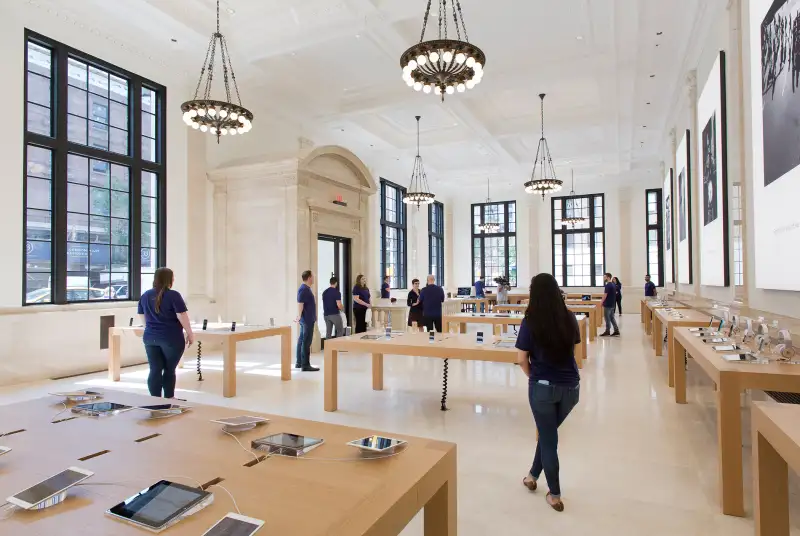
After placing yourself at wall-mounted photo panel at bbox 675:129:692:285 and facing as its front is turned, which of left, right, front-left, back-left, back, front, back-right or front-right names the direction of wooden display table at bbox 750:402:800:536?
left

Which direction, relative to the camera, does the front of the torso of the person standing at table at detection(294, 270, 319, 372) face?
to the viewer's right

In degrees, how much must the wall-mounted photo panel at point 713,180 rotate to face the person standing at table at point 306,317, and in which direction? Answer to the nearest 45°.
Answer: approximately 45° to its left

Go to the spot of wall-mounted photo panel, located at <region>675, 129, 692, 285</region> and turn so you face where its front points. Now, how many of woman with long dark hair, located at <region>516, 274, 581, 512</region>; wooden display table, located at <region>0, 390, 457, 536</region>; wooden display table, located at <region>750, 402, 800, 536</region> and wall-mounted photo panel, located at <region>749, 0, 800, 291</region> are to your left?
4

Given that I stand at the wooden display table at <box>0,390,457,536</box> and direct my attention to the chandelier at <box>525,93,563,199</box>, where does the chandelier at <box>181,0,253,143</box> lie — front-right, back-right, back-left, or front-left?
front-left

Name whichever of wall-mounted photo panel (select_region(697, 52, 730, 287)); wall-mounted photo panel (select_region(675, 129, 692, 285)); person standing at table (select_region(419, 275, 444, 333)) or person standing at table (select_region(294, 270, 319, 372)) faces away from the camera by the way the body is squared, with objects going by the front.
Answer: person standing at table (select_region(419, 275, 444, 333))

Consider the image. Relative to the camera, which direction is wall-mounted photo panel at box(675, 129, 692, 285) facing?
to the viewer's left

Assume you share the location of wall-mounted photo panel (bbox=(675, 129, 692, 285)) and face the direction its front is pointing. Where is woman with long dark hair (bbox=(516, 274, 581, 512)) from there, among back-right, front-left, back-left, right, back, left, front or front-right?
left

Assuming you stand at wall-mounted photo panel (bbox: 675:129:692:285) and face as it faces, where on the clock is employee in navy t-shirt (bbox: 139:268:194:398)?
The employee in navy t-shirt is roughly at 10 o'clock from the wall-mounted photo panel.

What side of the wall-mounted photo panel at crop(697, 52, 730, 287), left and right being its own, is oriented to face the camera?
left

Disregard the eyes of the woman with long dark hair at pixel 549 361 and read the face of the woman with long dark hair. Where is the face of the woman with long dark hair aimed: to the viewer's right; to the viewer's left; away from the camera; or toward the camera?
away from the camera

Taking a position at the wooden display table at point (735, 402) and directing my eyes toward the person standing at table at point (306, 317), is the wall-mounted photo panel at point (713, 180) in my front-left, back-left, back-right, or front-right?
front-right

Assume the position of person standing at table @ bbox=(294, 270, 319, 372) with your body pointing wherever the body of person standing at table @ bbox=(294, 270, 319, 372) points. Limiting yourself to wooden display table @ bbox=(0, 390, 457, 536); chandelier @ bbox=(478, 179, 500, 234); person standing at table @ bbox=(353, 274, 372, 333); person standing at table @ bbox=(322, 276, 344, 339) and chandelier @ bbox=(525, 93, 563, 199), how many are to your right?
1

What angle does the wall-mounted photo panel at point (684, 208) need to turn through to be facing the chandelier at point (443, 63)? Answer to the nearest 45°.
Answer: approximately 90° to its left

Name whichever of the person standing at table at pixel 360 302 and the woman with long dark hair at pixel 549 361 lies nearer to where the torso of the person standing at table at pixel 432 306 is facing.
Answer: the person standing at table

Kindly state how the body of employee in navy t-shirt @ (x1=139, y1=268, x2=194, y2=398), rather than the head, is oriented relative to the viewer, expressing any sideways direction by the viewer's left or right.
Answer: facing away from the viewer and to the right of the viewer

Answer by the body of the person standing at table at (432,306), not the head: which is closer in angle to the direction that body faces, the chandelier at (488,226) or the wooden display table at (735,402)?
the chandelier

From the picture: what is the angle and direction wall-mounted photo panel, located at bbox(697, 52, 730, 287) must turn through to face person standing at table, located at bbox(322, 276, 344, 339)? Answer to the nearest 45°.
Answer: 0° — it already faces them
